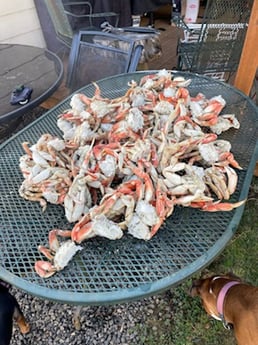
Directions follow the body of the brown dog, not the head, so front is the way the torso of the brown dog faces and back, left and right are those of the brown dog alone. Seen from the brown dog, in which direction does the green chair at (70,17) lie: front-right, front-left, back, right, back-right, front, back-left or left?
front-right

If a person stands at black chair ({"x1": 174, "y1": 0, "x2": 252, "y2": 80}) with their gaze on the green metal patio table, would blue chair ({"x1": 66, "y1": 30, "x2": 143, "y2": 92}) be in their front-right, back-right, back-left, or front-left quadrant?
front-right

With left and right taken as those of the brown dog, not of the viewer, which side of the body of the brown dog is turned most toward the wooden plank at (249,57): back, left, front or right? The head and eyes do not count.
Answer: right

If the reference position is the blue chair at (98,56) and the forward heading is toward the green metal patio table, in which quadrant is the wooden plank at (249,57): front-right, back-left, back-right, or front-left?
front-left

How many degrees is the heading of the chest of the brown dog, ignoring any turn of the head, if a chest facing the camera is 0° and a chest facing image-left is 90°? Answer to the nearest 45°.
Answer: approximately 90°

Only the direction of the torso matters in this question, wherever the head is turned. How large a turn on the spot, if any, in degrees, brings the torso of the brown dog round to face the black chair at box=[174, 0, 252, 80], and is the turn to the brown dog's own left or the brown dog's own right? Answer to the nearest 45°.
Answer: approximately 90° to the brown dog's own right

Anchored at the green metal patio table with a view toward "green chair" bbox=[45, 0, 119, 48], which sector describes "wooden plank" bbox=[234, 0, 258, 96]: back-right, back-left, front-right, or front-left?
front-right

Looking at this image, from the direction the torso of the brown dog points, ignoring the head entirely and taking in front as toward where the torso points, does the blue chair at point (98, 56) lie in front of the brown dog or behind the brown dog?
in front
